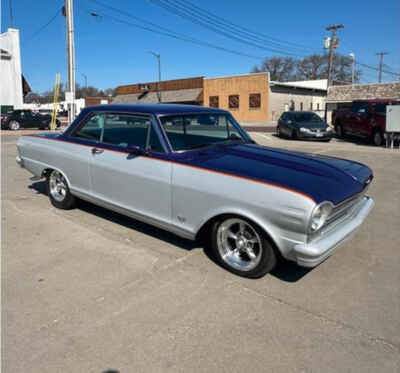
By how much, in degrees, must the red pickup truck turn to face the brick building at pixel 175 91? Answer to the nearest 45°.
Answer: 0° — it already faces it

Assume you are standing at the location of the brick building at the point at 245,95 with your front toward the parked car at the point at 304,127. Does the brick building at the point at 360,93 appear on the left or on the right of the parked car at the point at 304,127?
left

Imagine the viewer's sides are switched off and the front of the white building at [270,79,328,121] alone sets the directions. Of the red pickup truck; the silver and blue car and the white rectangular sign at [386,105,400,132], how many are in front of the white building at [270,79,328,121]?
3

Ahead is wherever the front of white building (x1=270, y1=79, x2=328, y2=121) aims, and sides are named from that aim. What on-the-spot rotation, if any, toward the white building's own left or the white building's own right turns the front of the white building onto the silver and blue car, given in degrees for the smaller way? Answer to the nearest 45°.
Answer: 0° — it already faces it

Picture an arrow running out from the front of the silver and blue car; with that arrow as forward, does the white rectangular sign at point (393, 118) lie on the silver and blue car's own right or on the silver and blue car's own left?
on the silver and blue car's own left

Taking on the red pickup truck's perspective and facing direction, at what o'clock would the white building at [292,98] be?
The white building is roughly at 1 o'clock from the red pickup truck.

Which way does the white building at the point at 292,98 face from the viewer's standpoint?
toward the camera

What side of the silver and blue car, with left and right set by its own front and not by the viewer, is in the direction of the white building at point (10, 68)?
back

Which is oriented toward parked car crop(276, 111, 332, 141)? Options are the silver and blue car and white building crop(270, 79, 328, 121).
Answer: the white building

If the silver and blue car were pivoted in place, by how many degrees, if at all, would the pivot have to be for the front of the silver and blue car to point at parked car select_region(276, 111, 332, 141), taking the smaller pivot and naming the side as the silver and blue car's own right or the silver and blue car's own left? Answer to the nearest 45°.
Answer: approximately 135° to the silver and blue car's own left

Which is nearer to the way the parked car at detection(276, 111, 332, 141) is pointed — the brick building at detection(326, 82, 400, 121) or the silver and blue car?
the silver and blue car
